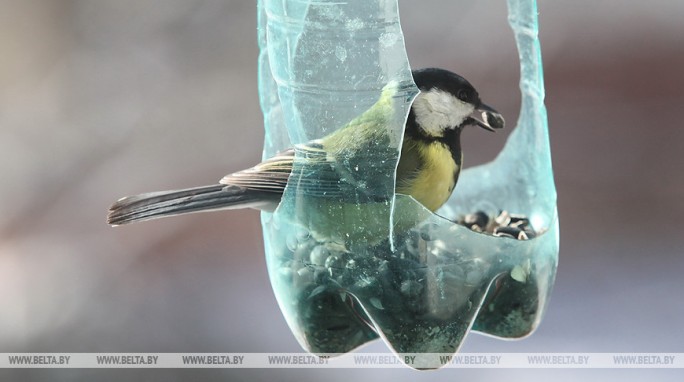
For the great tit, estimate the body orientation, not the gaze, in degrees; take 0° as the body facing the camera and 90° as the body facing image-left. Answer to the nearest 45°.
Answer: approximately 270°
